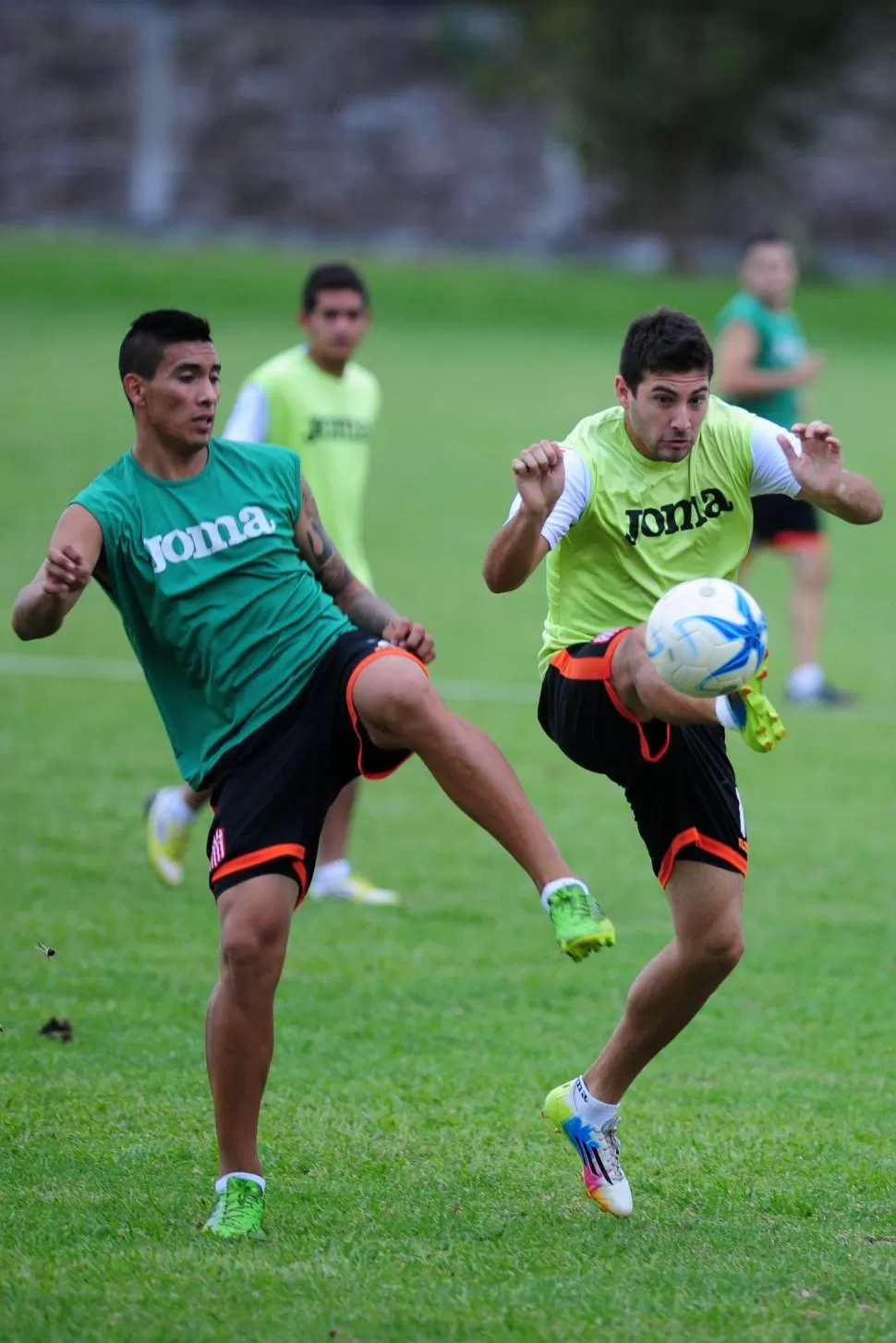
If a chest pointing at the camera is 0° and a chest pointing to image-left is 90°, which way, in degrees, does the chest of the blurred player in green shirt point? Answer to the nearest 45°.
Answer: approximately 315°

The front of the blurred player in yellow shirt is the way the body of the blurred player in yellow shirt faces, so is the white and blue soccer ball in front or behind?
in front

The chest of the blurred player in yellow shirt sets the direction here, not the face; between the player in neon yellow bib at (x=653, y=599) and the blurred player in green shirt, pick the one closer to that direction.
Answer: the player in neon yellow bib

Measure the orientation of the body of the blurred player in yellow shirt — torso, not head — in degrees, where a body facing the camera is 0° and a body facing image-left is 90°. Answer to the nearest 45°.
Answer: approximately 315°

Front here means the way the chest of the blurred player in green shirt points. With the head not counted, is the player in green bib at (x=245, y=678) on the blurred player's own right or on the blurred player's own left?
on the blurred player's own right

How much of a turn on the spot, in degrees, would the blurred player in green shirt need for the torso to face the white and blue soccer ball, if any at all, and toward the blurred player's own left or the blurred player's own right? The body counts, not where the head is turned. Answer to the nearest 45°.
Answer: approximately 45° to the blurred player's own right

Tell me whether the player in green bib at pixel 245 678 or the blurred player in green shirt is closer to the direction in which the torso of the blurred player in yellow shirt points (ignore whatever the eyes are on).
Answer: the player in green bib

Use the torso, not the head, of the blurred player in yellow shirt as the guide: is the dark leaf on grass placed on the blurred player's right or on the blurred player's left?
on the blurred player's right

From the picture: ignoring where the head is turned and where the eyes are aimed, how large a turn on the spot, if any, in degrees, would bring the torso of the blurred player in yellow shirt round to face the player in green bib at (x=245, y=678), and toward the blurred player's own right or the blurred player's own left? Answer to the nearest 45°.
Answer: approximately 45° to the blurred player's own right

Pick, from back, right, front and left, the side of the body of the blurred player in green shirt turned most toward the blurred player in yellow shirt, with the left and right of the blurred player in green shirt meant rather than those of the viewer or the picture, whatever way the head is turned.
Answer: right
